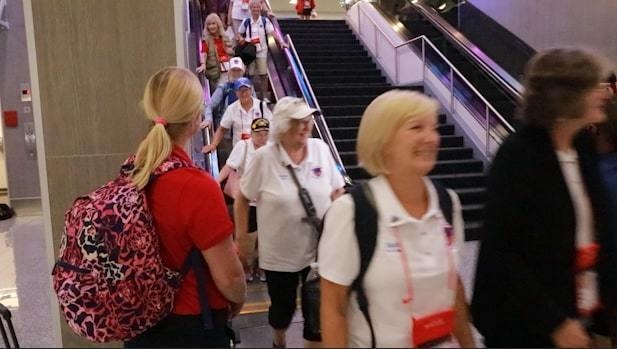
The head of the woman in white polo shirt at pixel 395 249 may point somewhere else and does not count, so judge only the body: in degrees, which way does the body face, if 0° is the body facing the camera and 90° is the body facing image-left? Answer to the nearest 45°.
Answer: approximately 315°

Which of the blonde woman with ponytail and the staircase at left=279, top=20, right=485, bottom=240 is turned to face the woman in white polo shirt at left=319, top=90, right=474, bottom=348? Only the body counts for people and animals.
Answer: the staircase

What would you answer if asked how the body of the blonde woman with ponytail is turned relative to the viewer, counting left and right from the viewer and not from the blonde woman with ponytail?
facing away from the viewer and to the right of the viewer

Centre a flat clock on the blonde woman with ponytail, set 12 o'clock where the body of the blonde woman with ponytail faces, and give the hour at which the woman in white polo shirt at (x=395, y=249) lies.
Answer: The woman in white polo shirt is roughly at 3 o'clock from the blonde woman with ponytail.

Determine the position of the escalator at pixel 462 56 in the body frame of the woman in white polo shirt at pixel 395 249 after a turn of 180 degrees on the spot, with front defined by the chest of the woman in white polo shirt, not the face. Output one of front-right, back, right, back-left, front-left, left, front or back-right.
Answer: front-right

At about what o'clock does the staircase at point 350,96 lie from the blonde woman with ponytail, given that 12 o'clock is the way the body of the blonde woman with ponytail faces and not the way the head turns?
The staircase is roughly at 11 o'clock from the blonde woman with ponytail.
